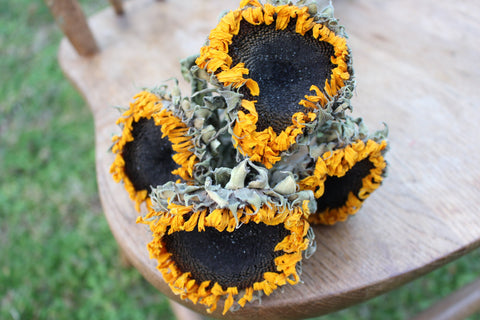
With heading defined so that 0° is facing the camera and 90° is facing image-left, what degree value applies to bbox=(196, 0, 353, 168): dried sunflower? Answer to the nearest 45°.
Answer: approximately 0°

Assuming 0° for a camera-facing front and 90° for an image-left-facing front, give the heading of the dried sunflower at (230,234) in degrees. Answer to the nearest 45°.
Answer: approximately 0°

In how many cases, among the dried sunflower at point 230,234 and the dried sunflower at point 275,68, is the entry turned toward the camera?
2
